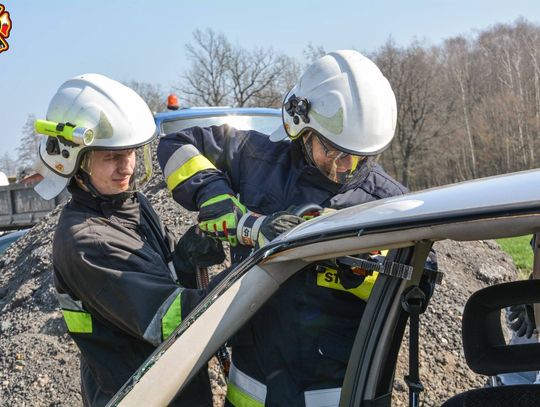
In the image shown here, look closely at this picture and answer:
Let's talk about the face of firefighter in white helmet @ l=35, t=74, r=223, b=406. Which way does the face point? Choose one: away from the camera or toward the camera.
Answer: toward the camera

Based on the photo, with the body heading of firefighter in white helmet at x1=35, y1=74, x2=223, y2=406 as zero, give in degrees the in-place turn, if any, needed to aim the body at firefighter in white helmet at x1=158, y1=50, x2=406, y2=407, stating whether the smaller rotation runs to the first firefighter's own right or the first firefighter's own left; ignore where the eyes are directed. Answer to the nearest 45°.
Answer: approximately 45° to the first firefighter's own left

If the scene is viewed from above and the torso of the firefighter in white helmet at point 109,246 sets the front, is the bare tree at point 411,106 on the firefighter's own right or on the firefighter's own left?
on the firefighter's own left

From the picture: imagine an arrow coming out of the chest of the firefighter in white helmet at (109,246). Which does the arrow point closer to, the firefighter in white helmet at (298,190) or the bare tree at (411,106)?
the firefighter in white helmet

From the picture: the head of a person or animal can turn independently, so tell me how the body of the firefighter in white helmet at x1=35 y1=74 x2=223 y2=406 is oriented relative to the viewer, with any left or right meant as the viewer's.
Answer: facing the viewer and to the right of the viewer
